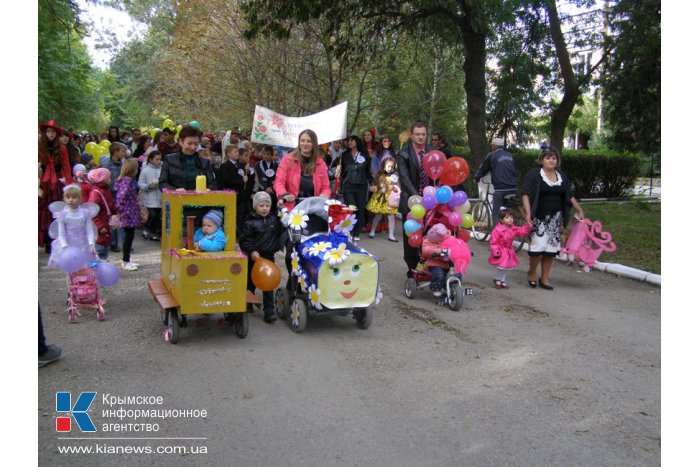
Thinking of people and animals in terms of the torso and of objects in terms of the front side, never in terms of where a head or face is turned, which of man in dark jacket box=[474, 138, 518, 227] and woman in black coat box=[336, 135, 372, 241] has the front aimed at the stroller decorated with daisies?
the woman in black coat

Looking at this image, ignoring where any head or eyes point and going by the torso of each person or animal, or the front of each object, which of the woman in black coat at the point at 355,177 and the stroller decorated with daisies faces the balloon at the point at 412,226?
the woman in black coat

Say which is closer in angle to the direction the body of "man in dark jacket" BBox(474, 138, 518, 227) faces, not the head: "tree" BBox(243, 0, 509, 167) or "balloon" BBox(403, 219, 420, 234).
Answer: the tree

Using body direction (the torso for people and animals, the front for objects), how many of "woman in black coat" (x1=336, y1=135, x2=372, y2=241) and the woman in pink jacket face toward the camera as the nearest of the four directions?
2

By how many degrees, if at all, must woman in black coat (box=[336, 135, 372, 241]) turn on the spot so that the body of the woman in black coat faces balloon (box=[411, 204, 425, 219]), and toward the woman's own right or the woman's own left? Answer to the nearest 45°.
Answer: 0° — they already face it

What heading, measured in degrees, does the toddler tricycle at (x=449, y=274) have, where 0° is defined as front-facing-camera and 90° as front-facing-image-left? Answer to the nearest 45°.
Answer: approximately 315°
